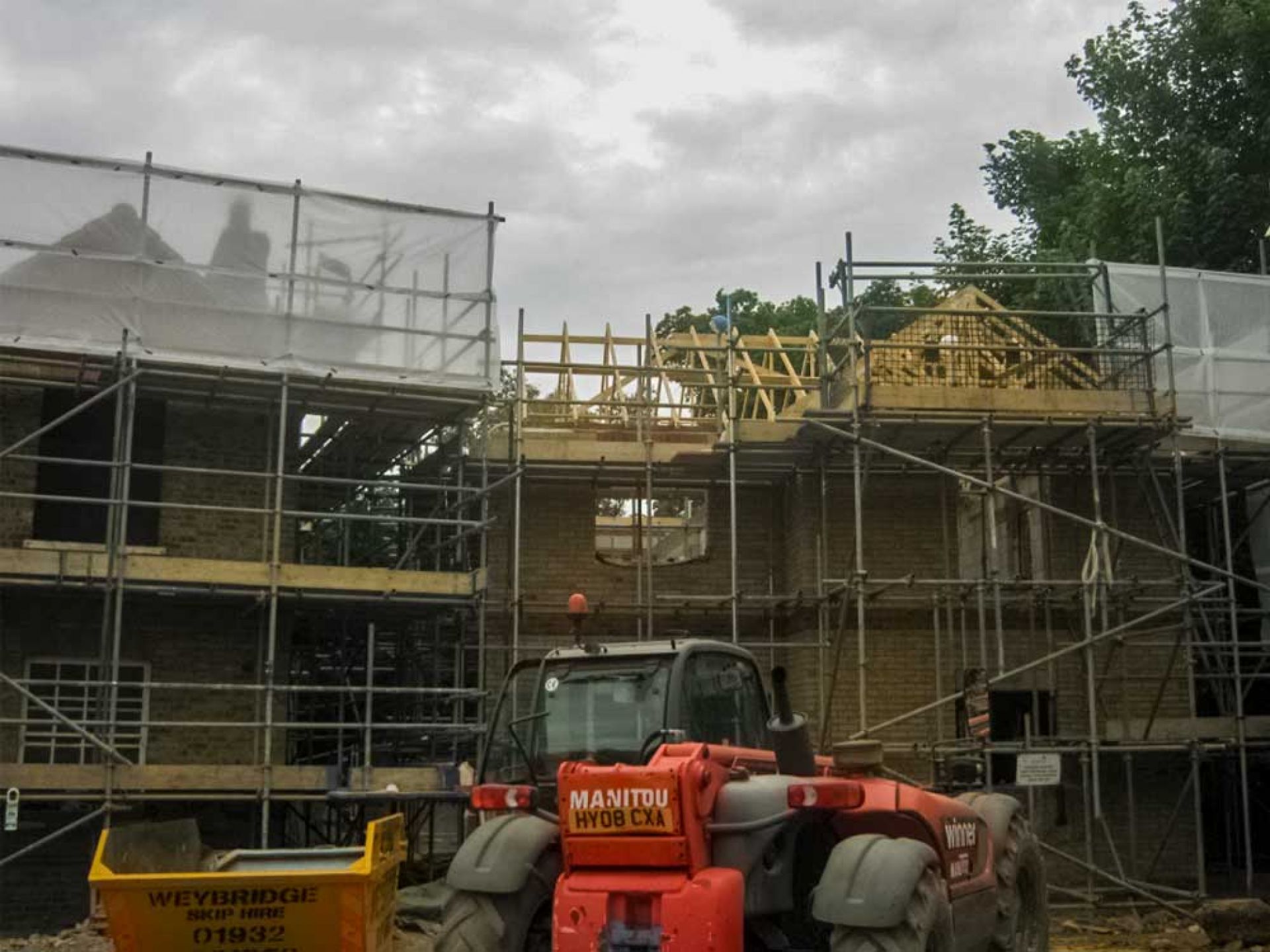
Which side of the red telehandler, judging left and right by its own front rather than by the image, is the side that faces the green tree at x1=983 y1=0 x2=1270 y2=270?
front

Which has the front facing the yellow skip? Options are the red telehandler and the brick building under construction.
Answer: the brick building under construction

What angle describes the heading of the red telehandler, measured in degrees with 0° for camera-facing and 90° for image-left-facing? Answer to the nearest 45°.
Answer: approximately 225°

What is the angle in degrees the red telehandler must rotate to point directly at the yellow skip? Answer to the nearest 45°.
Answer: approximately 135° to its left

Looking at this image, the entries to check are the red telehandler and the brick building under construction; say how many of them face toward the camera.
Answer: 1

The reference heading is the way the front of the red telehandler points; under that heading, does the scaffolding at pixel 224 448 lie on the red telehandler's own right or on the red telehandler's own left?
on the red telehandler's own left

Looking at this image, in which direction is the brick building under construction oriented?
toward the camera

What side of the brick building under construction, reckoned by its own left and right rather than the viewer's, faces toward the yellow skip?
front

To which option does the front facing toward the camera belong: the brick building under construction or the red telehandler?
the brick building under construction

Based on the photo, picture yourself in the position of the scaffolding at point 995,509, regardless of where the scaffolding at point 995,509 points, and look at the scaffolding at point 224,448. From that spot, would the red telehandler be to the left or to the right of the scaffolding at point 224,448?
left

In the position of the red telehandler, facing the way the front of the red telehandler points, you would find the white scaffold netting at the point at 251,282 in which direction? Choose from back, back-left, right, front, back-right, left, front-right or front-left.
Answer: left

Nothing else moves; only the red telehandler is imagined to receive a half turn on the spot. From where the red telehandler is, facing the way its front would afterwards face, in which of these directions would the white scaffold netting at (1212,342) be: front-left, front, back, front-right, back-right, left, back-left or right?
back

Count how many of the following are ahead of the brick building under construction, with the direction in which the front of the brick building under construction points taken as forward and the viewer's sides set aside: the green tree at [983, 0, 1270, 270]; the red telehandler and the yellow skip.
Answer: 2

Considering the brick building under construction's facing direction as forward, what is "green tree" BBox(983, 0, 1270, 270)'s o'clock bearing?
The green tree is roughly at 8 o'clock from the brick building under construction.
